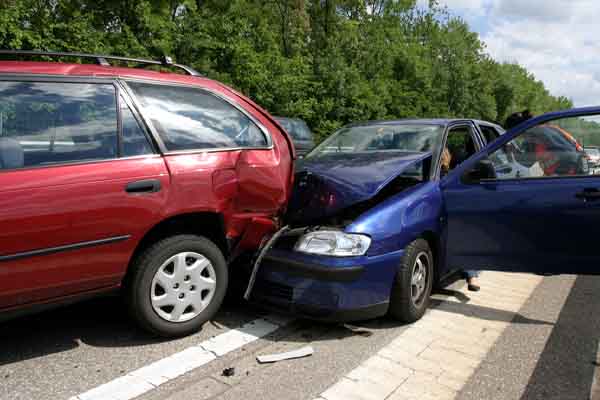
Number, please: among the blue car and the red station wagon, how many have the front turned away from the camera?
0

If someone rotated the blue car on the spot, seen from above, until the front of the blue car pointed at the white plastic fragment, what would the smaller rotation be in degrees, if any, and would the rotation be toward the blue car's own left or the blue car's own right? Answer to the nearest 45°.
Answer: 0° — it already faces it

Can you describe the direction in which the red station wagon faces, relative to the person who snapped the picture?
facing the viewer and to the left of the viewer

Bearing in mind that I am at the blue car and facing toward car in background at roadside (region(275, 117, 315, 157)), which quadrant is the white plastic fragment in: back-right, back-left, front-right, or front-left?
back-left

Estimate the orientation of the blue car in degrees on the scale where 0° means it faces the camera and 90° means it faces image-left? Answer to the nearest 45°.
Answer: approximately 45°
